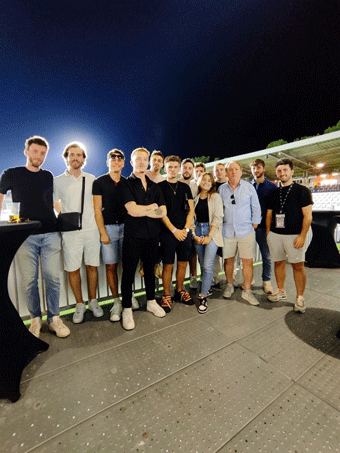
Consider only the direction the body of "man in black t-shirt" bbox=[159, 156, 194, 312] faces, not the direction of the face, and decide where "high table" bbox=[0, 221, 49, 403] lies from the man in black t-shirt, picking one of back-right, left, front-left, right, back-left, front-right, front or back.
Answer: front-right

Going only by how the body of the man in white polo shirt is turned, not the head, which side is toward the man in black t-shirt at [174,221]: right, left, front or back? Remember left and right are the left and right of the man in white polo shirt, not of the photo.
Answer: left

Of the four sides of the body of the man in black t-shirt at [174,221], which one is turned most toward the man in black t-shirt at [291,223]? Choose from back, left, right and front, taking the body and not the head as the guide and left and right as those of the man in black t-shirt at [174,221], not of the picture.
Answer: left

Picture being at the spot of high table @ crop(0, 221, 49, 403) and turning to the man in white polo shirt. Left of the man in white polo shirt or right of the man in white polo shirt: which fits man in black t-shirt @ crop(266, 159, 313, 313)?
right

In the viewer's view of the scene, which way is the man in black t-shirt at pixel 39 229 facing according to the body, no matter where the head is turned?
toward the camera

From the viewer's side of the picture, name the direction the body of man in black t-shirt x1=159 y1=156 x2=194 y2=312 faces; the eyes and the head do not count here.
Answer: toward the camera

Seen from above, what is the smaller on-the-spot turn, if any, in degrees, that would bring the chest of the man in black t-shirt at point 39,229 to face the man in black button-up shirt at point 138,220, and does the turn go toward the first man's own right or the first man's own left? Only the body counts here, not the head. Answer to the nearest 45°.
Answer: approximately 90° to the first man's own left

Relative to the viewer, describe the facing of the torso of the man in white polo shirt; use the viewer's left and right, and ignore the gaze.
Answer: facing the viewer

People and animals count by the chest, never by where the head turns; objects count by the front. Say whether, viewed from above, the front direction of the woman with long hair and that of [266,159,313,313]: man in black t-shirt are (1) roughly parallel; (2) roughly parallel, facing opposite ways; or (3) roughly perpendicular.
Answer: roughly parallel

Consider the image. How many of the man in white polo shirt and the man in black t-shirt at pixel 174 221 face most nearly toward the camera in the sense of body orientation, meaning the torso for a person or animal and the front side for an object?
2

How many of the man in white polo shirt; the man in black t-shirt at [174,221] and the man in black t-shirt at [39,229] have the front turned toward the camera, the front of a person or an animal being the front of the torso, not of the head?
3
